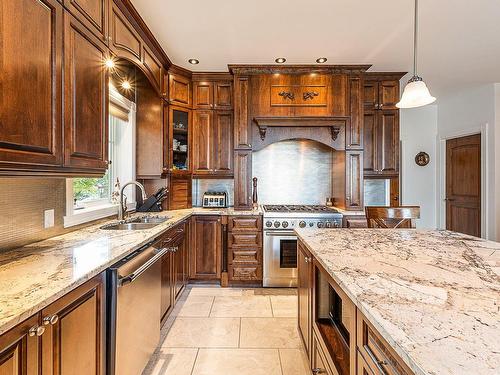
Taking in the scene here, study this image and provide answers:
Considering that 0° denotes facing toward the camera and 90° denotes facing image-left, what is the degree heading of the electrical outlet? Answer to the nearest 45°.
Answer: approximately 315°

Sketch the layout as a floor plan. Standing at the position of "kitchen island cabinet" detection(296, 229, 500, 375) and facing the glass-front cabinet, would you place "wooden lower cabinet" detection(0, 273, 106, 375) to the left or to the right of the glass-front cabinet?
left

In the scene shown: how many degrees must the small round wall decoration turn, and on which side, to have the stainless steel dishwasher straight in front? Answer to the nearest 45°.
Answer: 0° — it already faces it

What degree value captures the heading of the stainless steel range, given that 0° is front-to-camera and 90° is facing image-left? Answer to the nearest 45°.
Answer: approximately 0°

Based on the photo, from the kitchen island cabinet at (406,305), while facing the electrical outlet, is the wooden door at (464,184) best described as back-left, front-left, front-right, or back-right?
back-right

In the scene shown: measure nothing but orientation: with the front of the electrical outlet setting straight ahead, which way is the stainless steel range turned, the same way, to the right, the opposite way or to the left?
to the right

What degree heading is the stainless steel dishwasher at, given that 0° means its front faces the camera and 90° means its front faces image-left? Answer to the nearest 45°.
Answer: approximately 315°
